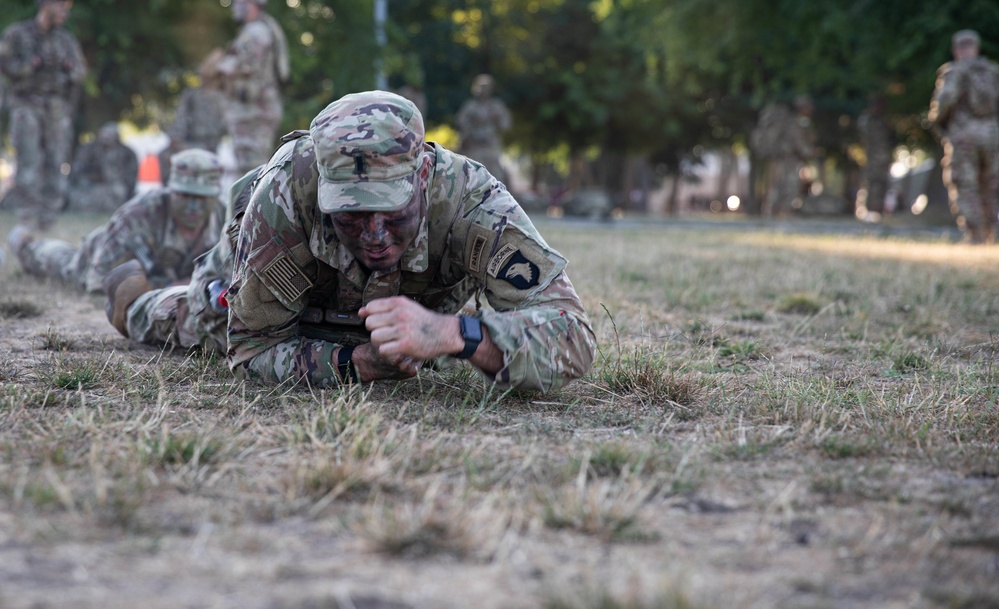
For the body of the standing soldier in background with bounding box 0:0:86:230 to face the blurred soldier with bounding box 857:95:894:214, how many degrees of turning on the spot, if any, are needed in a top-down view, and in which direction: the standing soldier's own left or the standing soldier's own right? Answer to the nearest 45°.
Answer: approximately 90° to the standing soldier's own left

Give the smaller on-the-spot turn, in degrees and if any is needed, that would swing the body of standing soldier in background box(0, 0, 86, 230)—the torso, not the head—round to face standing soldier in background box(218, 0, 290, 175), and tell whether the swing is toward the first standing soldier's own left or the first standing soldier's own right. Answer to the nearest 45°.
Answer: approximately 90° to the first standing soldier's own left

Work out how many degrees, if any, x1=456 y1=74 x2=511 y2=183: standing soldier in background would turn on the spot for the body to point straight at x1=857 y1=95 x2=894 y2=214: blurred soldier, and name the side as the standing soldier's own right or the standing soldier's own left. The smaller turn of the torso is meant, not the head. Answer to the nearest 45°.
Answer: approximately 135° to the standing soldier's own left

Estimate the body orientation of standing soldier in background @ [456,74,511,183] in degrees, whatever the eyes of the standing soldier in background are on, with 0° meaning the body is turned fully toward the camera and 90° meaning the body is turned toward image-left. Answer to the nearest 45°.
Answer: approximately 0°

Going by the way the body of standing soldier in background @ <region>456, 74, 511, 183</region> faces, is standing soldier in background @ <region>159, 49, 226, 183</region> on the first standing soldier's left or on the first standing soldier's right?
on the first standing soldier's right

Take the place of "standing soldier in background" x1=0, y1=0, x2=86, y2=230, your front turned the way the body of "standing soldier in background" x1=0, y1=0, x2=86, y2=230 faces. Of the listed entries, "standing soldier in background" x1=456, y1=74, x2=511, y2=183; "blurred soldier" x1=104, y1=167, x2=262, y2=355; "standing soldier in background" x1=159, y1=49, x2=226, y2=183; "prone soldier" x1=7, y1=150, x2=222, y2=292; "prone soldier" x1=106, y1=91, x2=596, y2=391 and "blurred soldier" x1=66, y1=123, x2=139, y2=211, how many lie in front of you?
3

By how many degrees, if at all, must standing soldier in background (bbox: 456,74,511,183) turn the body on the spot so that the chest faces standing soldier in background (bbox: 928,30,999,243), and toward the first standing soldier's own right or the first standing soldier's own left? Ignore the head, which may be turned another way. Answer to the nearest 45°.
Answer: approximately 45° to the first standing soldier's own left

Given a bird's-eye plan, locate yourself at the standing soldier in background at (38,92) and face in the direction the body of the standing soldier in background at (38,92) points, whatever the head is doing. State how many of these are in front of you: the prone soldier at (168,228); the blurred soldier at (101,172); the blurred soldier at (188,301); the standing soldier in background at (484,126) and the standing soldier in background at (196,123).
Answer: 2

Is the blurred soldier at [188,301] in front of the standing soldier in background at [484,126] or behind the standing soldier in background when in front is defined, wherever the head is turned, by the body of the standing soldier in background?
in front

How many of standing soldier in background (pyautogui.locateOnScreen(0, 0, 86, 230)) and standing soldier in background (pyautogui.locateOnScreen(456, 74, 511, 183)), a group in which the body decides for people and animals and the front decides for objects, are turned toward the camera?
2

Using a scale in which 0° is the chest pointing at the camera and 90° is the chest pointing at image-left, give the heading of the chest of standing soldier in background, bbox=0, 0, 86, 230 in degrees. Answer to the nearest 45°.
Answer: approximately 0°

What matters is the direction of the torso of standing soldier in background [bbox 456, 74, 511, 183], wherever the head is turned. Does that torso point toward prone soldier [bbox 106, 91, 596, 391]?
yes
